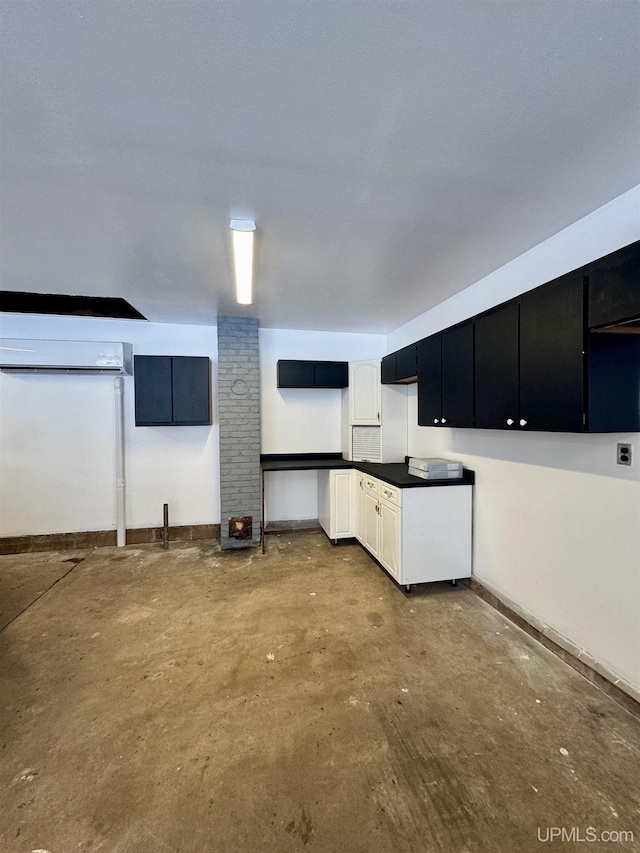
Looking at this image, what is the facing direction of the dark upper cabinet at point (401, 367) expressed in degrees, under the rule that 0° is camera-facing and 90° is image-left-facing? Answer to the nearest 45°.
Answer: approximately 45°

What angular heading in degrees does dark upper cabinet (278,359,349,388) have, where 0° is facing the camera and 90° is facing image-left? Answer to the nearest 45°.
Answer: approximately 0°

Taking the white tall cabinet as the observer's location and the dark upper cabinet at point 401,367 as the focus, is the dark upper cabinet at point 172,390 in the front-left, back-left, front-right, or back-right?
back-right

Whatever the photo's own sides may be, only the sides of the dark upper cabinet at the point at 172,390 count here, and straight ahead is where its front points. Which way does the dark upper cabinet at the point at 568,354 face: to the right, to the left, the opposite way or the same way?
to the right

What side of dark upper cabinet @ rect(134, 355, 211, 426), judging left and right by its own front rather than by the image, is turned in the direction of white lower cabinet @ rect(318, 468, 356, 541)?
left

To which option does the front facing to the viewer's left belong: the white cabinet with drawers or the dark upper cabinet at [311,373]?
the white cabinet with drawers

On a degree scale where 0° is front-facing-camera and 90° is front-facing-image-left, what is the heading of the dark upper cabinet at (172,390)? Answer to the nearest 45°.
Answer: approximately 0°

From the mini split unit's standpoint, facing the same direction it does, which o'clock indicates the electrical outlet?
The electrical outlet is roughly at 11 o'clock from the mini split unit.

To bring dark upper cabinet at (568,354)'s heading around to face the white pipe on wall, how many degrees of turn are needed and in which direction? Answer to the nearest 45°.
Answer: approximately 45° to its right

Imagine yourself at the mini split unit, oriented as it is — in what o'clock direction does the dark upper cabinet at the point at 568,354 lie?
The dark upper cabinet is roughly at 11 o'clock from the mini split unit.
